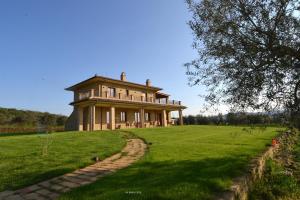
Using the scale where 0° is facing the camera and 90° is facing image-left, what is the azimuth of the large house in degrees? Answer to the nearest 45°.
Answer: approximately 315°
